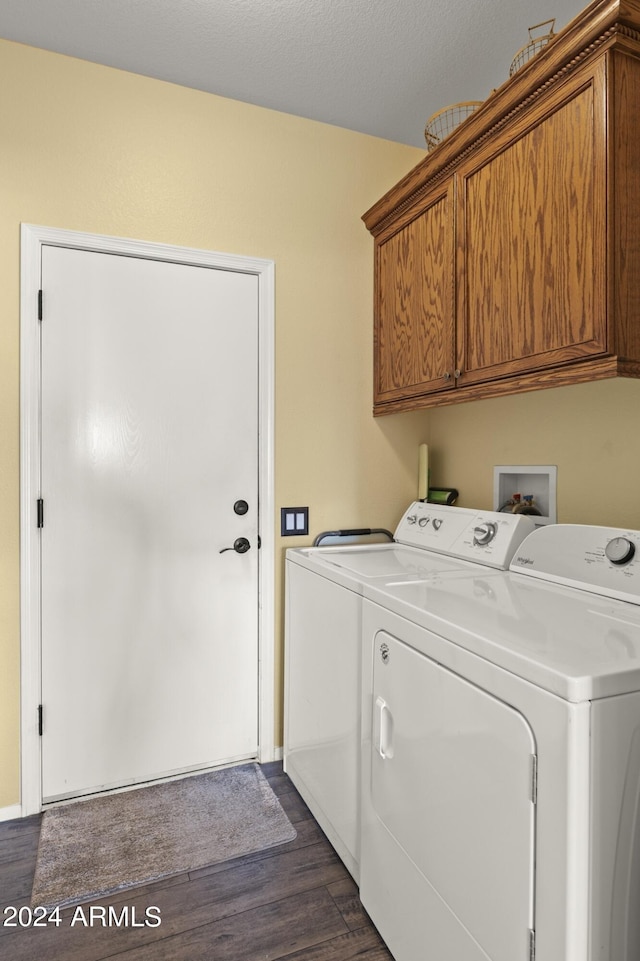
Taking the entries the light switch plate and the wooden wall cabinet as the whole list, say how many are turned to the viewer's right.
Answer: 0

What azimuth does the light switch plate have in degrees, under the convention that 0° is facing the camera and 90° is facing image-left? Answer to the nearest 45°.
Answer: approximately 0°

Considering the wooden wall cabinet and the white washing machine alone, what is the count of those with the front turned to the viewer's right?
0

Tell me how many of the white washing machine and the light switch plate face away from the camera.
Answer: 0

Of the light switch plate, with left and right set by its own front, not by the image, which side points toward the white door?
right
